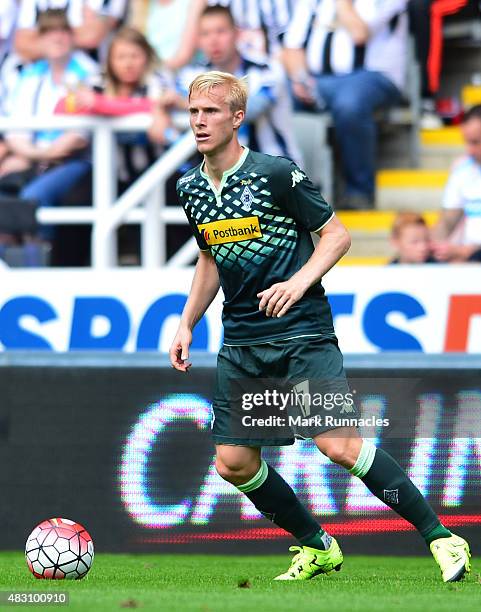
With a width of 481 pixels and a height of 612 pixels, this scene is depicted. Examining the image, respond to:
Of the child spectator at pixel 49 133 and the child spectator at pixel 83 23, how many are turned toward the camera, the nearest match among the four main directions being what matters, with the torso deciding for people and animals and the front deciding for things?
2

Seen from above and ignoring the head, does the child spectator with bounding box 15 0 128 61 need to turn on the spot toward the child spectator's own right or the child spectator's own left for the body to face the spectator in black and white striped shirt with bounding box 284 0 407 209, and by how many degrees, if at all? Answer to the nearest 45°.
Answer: approximately 90° to the child spectator's own left

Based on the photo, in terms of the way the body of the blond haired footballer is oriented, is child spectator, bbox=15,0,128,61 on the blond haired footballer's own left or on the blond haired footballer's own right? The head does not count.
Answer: on the blond haired footballer's own right

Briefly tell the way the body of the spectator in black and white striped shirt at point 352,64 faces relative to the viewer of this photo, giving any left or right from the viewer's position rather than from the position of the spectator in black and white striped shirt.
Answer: facing the viewer

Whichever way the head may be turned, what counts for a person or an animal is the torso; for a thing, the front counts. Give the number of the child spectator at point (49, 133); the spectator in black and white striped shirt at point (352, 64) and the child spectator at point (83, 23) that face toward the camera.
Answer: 3

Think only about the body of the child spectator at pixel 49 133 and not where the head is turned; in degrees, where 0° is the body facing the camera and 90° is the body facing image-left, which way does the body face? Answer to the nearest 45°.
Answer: approximately 0°

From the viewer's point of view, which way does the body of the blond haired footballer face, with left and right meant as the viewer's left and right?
facing the viewer and to the left of the viewer

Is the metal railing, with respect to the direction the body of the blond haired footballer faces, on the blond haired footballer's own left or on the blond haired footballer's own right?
on the blond haired footballer's own right

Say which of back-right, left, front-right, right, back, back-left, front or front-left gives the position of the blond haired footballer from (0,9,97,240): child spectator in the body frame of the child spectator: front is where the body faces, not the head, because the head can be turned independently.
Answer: front

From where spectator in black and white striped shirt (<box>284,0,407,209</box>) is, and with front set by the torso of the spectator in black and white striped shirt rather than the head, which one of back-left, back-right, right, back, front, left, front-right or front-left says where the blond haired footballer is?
front
